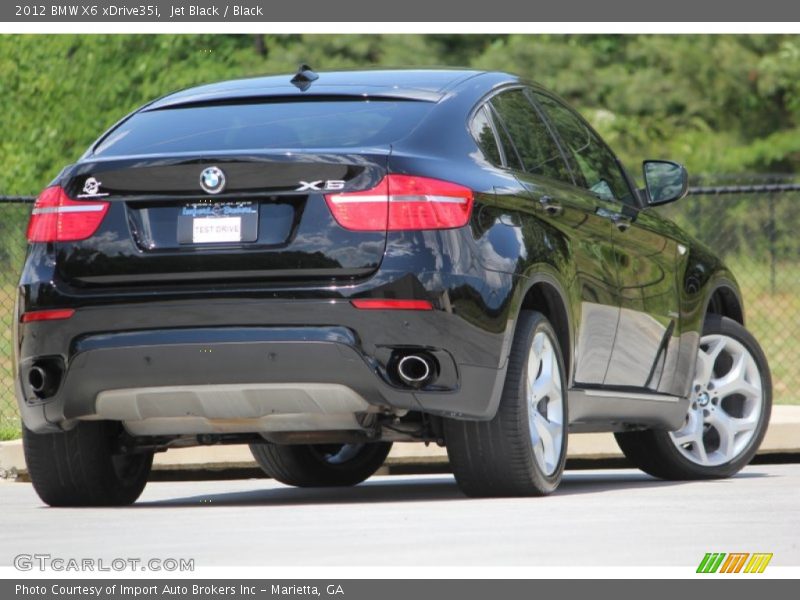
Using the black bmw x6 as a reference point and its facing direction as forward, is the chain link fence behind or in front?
in front

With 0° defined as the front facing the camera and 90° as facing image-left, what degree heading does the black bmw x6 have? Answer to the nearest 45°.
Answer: approximately 225°
